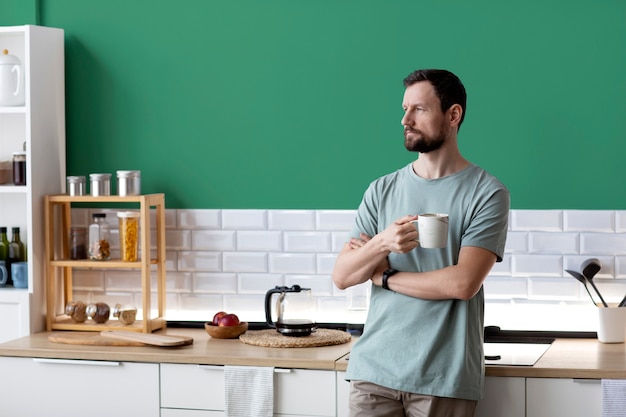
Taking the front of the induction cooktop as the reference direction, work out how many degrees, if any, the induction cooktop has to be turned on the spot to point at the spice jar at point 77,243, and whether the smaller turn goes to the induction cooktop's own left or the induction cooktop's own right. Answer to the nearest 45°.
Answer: approximately 90° to the induction cooktop's own right

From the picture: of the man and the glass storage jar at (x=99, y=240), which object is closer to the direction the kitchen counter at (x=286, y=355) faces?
the man

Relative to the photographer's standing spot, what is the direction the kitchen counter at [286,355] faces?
facing the viewer

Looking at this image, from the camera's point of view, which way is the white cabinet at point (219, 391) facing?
toward the camera

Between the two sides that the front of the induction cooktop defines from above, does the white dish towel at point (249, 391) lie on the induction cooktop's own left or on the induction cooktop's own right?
on the induction cooktop's own right

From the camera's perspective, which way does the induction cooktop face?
toward the camera

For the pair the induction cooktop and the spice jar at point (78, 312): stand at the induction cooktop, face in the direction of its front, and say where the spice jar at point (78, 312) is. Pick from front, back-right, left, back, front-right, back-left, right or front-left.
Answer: right
